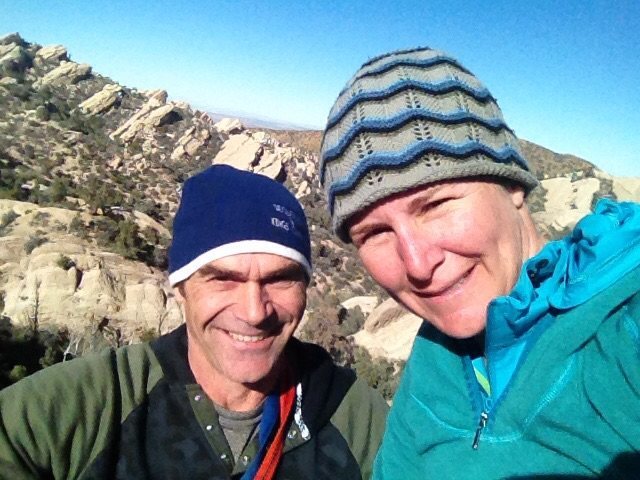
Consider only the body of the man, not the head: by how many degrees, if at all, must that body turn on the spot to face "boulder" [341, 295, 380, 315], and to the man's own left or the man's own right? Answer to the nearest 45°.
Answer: approximately 180°

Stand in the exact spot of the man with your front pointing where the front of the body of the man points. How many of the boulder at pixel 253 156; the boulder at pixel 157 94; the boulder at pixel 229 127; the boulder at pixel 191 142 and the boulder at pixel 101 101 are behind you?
5

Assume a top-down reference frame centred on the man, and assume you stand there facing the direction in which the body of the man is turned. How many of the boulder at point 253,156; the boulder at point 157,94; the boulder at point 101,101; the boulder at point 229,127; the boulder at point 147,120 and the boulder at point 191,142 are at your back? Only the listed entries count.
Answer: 6

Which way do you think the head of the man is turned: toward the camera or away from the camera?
toward the camera

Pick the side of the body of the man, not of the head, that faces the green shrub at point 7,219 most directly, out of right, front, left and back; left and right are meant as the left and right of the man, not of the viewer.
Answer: back

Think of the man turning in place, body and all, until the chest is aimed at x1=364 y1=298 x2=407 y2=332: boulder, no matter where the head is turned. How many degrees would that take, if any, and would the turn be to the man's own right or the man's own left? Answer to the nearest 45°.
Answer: approximately 135° to the man's own left

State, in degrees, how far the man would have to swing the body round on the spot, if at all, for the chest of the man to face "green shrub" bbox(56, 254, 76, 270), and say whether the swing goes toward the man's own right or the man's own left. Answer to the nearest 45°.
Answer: approximately 180°

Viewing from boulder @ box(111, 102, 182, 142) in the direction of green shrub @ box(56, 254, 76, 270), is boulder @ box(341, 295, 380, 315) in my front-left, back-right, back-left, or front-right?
front-left

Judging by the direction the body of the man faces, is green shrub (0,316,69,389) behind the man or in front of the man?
behind

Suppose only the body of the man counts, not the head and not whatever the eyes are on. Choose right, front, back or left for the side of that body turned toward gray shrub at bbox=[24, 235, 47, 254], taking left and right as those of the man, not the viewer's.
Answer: back

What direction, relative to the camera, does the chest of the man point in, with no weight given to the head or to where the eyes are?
toward the camera

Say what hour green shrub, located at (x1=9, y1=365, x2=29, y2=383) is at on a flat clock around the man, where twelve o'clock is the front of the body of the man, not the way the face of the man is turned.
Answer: The green shrub is roughly at 5 o'clock from the man.

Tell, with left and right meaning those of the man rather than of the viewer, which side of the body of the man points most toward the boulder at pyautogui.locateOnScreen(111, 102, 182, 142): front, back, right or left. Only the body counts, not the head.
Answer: back

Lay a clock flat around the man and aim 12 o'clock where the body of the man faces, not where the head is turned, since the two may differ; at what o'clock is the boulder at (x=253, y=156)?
The boulder is roughly at 6 o'clock from the man.

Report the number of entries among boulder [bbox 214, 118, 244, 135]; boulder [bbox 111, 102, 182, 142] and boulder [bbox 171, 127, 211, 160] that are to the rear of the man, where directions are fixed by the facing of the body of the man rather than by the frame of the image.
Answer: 3

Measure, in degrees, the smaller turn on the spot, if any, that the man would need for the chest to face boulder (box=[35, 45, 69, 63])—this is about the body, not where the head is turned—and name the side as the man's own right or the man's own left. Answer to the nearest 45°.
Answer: approximately 180°

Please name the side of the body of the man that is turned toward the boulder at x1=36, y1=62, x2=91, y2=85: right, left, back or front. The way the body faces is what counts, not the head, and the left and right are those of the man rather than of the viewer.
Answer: back
